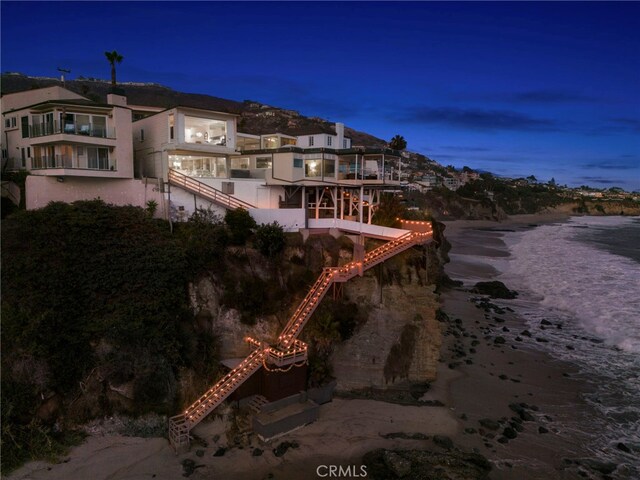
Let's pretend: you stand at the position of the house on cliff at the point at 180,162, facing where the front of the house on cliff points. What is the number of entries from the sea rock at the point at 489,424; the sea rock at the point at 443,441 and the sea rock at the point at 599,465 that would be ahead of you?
3

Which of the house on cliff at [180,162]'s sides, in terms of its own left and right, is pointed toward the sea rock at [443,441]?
front

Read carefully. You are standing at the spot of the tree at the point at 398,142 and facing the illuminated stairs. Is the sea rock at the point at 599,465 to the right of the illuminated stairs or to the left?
left

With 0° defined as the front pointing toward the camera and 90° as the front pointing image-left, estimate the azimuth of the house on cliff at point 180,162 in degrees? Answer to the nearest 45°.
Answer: approximately 315°

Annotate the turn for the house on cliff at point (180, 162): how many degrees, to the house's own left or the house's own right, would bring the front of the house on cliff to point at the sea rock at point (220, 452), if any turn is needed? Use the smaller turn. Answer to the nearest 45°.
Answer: approximately 45° to the house's own right

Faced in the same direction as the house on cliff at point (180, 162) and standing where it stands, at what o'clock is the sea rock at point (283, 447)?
The sea rock is roughly at 1 o'clock from the house on cliff.

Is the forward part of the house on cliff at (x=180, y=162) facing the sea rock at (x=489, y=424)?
yes

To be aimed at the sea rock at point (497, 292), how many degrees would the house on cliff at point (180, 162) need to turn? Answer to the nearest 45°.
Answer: approximately 45° to its left

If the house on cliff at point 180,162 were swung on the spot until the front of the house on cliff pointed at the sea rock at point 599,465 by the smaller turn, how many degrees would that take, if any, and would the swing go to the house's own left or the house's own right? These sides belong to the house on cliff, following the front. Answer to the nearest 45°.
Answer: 0° — it already faces it

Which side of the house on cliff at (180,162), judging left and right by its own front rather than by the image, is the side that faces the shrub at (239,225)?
front
